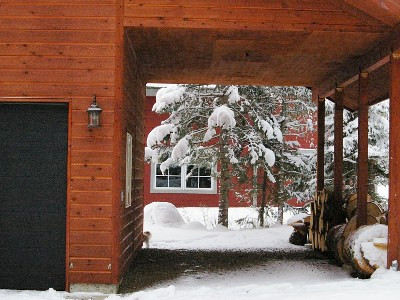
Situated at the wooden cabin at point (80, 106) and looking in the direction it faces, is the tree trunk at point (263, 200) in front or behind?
behind

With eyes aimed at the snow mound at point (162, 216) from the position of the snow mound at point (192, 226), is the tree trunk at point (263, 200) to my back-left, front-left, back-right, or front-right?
back-right

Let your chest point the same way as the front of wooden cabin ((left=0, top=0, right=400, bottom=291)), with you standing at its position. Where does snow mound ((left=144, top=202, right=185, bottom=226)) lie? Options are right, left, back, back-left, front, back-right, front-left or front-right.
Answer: back

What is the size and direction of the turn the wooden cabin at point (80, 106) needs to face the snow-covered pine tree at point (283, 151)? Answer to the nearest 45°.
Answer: approximately 135° to its left

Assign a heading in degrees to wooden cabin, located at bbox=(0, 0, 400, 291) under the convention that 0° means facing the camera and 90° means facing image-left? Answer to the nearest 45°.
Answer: approximately 0°

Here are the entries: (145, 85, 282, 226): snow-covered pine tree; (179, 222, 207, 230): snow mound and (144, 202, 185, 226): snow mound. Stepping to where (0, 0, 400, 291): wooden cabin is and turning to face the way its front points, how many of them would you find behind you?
3

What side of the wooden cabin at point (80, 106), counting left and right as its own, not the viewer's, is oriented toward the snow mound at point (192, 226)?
back

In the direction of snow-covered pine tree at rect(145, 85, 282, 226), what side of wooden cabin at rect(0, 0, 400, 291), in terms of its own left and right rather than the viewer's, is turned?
back

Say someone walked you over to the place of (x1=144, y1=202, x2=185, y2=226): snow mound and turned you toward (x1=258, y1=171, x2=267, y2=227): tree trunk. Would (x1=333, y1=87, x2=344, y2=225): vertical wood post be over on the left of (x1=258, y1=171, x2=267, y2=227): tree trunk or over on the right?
right

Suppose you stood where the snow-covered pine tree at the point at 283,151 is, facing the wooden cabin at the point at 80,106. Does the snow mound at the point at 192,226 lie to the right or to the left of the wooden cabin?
right
